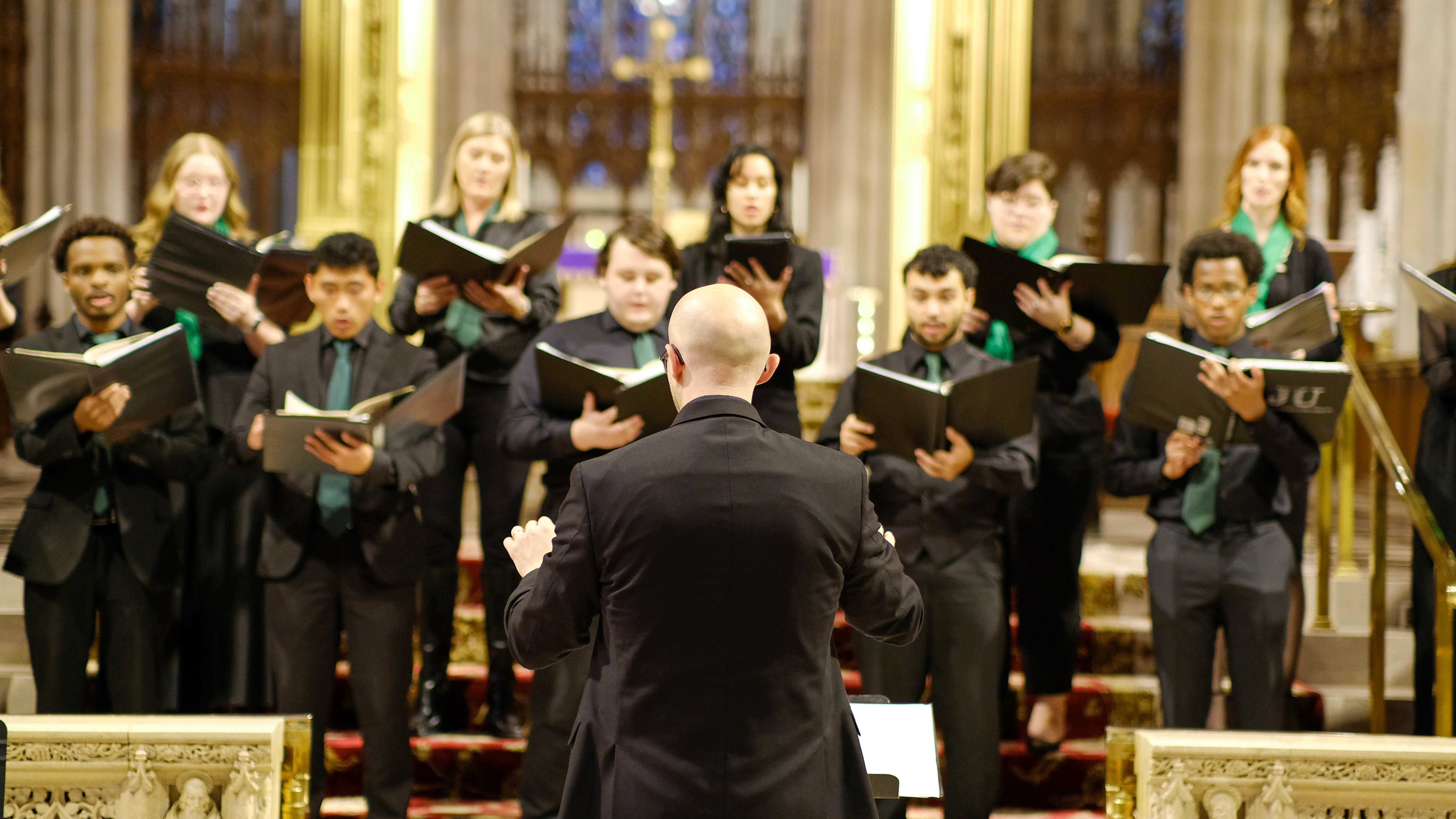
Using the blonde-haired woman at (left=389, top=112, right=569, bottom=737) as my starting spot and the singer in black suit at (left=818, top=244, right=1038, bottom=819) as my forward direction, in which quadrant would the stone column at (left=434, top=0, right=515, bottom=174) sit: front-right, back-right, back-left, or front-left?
back-left

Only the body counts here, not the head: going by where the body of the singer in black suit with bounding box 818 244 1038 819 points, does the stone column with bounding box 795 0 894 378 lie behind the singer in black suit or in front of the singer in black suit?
behind

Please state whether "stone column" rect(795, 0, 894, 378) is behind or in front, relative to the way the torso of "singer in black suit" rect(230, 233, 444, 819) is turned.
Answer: behind

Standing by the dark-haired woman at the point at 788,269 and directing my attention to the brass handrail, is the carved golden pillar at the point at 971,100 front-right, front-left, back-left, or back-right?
front-left

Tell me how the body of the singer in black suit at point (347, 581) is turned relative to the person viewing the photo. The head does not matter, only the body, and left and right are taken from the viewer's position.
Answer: facing the viewer

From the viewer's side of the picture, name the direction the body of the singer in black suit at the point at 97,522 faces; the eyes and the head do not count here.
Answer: toward the camera

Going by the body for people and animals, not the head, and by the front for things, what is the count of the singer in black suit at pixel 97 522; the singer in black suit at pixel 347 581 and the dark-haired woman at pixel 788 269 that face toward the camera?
3

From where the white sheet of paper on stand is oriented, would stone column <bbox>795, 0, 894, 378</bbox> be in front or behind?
behind
